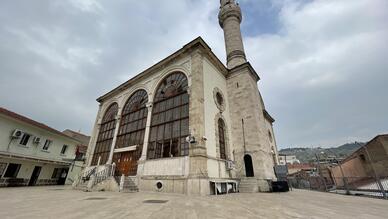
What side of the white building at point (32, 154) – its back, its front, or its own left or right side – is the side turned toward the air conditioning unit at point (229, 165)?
front

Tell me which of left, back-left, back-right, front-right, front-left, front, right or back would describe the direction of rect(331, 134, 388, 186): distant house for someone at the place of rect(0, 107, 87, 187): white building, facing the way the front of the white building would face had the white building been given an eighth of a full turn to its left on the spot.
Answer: front-right

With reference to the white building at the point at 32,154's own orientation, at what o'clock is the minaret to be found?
The minaret is roughly at 12 o'clock from the white building.

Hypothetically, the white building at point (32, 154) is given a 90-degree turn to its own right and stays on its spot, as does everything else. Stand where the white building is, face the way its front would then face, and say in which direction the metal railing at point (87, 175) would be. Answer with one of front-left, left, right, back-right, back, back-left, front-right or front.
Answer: left

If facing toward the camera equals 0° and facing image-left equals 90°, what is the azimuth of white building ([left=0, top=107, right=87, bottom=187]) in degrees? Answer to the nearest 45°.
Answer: approximately 315°

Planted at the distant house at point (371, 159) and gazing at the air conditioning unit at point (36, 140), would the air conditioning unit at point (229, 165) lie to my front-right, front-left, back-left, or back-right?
front-left
